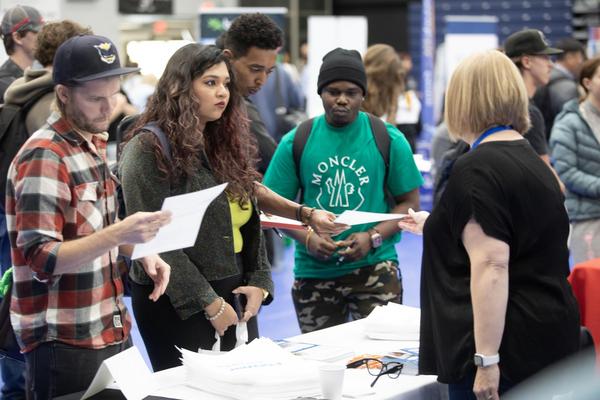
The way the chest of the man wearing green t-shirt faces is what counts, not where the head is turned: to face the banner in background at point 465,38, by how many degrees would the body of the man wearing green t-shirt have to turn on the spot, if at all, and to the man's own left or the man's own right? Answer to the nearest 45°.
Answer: approximately 180°

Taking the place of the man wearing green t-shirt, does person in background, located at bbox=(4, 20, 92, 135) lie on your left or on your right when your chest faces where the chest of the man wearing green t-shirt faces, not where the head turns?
on your right

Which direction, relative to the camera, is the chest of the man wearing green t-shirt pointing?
toward the camera

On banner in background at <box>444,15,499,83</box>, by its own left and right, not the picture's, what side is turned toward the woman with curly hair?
front

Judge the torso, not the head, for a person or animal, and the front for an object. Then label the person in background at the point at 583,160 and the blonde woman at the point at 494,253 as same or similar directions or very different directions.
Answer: very different directions

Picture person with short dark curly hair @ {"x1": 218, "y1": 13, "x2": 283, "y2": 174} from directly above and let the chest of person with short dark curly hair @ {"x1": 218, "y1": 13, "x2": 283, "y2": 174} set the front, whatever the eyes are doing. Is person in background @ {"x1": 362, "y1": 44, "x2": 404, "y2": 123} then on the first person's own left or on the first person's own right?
on the first person's own left

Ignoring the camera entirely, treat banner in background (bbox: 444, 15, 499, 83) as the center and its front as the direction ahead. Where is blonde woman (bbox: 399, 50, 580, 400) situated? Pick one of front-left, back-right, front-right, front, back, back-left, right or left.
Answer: front

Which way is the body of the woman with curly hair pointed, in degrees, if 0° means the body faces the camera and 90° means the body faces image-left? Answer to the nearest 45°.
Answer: approximately 315°

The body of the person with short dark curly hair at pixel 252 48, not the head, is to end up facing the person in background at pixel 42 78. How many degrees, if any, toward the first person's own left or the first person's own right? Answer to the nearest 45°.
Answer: approximately 135° to the first person's own right

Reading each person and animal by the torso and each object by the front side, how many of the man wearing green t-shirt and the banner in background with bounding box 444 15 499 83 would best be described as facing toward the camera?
2

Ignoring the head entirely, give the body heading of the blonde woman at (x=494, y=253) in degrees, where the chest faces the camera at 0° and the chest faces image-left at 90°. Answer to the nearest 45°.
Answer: approximately 135°

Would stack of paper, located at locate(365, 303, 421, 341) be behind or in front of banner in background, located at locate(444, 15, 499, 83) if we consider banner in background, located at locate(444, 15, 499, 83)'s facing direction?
in front
